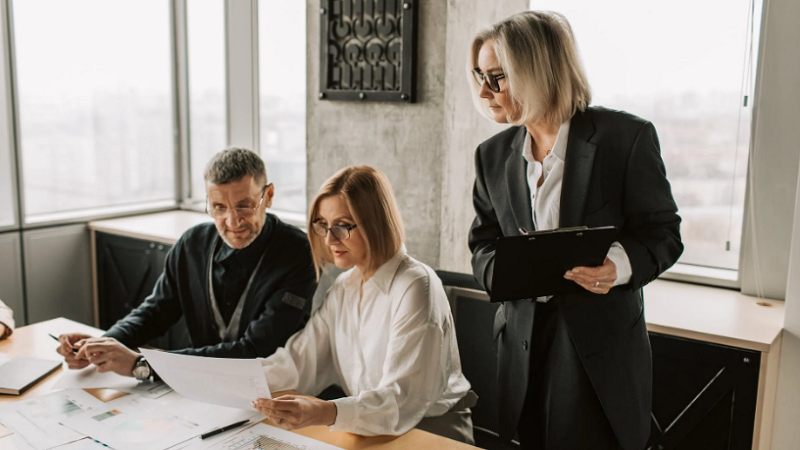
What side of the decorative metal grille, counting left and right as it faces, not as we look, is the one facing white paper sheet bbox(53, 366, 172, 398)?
front

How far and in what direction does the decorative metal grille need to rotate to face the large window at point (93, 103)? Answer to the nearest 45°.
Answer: approximately 135° to its right

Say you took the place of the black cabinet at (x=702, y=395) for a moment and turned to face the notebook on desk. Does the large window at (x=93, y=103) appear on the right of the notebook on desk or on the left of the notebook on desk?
right

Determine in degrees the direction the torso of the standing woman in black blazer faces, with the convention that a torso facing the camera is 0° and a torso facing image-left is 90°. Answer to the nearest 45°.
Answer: approximately 45°

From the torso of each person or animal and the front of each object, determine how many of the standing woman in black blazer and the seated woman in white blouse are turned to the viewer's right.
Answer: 0

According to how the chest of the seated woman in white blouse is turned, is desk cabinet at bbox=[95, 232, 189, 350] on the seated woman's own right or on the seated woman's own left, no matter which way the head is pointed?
on the seated woman's own right

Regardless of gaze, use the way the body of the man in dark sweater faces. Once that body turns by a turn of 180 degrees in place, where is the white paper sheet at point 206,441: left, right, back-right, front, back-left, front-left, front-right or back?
back-right

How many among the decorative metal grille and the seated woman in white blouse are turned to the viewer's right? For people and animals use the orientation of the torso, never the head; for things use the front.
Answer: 0

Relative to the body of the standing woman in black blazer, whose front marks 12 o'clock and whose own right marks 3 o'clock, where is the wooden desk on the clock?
The wooden desk is roughly at 1 o'clock from the standing woman in black blazer.

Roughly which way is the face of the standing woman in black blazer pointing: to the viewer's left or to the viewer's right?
to the viewer's left

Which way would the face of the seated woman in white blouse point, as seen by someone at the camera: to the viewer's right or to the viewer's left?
to the viewer's left
